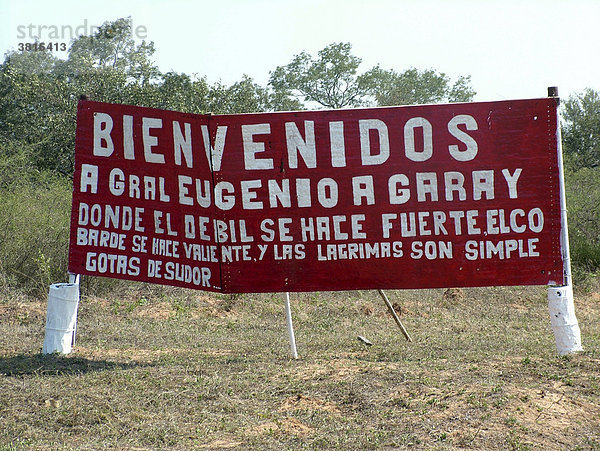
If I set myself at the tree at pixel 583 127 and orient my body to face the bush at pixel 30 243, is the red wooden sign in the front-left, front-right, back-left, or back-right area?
front-left

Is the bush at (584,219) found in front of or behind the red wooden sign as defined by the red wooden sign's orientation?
behind

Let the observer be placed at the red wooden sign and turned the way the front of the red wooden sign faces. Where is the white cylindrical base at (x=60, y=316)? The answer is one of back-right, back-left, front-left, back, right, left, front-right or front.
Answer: right

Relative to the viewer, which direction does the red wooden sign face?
toward the camera

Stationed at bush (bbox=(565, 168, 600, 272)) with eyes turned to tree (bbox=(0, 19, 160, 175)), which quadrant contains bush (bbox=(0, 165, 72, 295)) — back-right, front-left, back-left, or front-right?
front-left

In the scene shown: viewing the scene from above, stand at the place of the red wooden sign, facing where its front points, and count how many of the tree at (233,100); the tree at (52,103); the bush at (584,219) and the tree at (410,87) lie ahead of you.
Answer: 0

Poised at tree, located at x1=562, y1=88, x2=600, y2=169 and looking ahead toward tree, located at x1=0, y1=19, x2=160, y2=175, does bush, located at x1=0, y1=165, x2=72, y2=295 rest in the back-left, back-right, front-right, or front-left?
front-left

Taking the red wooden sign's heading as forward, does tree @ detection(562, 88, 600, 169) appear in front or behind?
behind

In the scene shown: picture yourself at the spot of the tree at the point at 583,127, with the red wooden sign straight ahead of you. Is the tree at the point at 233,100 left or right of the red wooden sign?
right

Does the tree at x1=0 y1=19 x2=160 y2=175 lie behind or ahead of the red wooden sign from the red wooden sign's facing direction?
behind

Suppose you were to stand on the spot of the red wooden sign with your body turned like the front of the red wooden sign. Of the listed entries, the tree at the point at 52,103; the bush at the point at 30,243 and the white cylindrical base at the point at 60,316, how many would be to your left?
0

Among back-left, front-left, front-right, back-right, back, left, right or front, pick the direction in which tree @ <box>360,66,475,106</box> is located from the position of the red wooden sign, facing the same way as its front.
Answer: back

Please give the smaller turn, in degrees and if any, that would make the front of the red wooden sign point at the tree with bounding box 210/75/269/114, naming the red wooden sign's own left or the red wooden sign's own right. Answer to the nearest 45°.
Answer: approximately 180°
